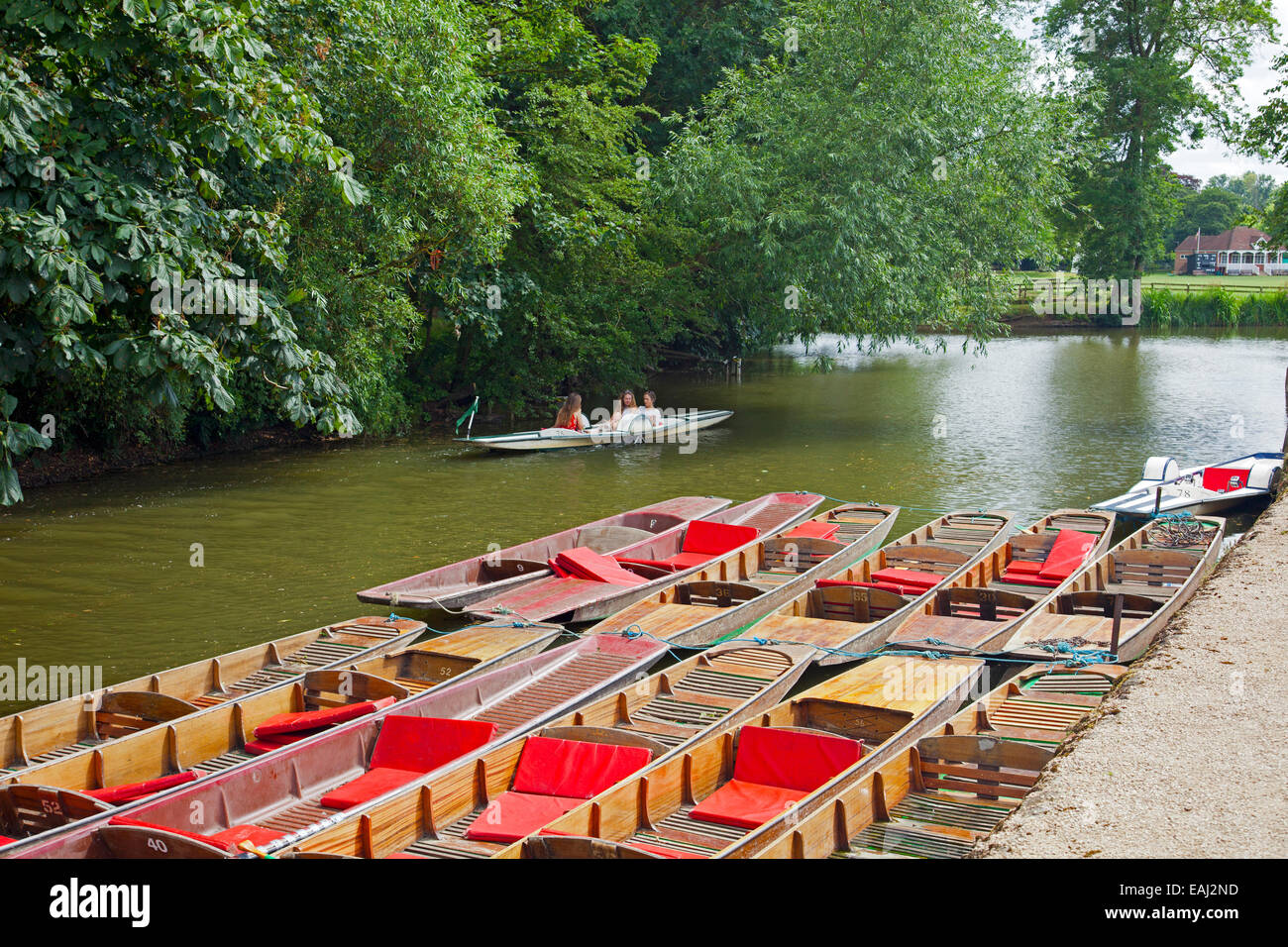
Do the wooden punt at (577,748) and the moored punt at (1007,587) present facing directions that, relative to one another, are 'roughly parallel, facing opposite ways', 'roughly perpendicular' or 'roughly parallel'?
roughly parallel

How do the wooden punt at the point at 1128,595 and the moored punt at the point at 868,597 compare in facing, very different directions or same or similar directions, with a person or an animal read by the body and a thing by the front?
same or similar directions
